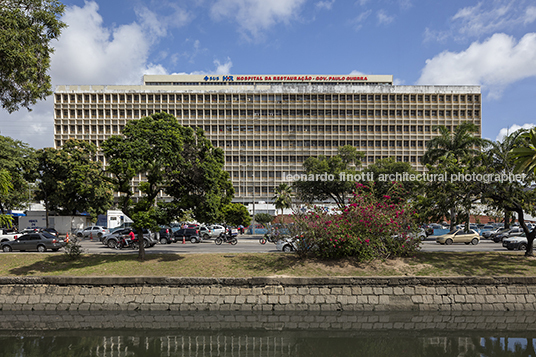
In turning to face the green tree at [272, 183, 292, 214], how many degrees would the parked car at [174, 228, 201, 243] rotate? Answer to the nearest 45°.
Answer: approximately 135° to its right

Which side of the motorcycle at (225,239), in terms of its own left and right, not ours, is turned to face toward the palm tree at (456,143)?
back

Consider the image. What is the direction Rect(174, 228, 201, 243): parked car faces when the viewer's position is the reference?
facing to the left of the viewer

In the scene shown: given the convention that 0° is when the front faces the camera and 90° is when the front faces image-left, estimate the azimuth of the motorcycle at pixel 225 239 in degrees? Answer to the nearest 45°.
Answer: approximately 90°

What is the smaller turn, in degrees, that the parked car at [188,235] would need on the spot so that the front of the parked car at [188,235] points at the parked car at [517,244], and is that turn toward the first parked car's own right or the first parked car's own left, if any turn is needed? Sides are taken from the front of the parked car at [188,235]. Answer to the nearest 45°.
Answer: approximately 135° to the first parked car's own left

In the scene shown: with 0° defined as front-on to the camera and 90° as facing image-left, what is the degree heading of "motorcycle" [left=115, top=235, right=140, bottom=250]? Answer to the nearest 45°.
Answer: approximately 90°

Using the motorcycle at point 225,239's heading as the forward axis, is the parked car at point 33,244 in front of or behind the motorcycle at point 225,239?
in front

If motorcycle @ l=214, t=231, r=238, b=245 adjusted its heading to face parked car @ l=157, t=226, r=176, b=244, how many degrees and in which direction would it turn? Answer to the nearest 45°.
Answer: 0° — it already faces it

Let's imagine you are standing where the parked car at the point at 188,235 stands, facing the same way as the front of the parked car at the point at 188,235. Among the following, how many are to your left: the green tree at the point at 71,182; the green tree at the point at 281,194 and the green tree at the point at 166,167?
1
